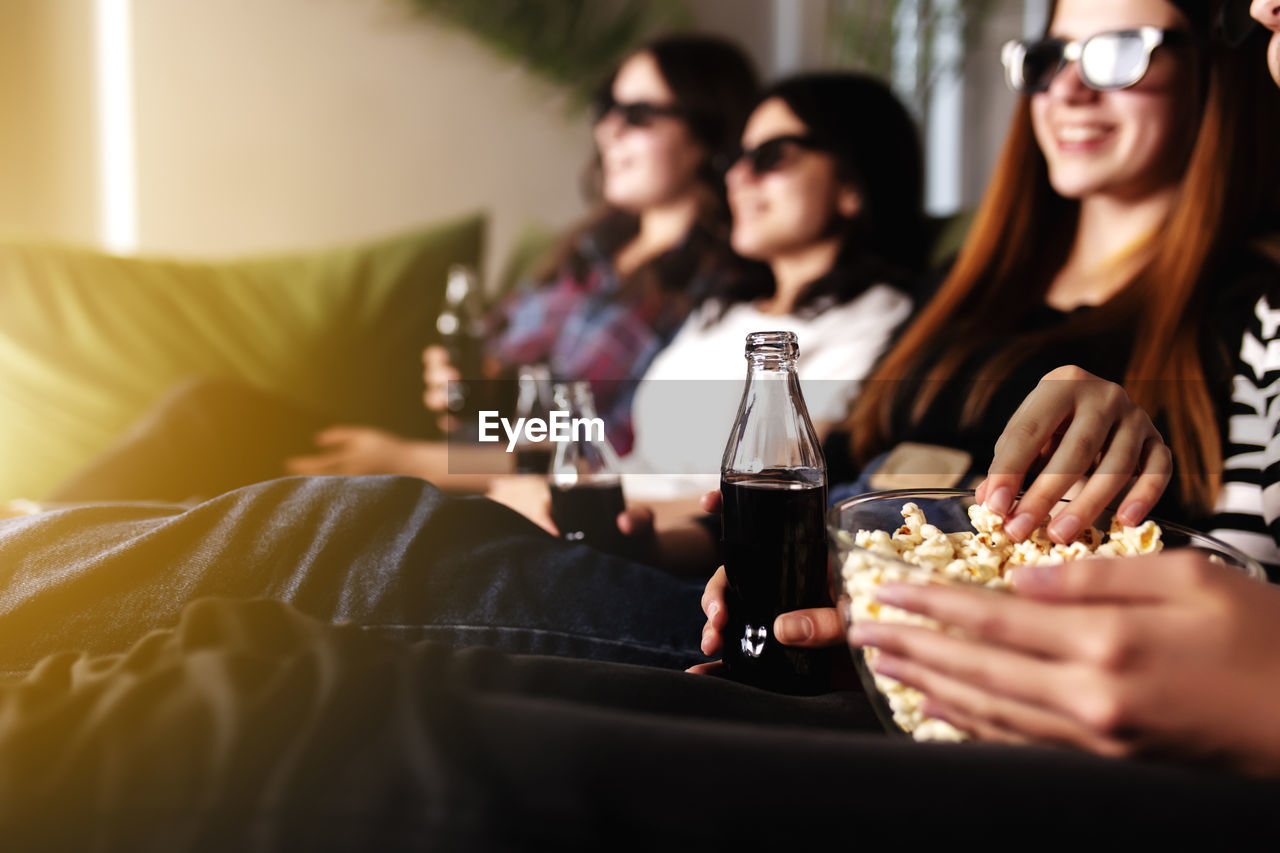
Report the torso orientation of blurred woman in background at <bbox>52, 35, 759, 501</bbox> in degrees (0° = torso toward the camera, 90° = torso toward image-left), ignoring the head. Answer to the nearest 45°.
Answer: approximately 45°

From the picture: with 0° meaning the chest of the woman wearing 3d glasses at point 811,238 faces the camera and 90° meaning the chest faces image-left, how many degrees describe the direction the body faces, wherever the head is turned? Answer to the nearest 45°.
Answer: approximately 45°

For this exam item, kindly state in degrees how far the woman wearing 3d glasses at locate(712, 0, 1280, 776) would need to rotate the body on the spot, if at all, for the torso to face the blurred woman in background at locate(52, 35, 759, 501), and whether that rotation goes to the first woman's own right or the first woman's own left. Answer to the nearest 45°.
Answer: approximately 90° to the first woman's own right

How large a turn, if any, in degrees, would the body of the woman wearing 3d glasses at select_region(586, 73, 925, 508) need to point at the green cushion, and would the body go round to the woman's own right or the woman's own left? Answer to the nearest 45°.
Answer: approximately 45° to the woman's own right

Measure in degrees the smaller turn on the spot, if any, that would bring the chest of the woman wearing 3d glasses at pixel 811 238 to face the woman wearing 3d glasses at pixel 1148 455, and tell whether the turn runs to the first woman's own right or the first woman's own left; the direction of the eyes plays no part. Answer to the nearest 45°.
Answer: approximately 45° to the first woman's own left

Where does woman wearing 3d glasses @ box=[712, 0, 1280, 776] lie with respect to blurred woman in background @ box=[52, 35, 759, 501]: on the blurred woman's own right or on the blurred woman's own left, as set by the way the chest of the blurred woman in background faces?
on the blurred woman's own left
